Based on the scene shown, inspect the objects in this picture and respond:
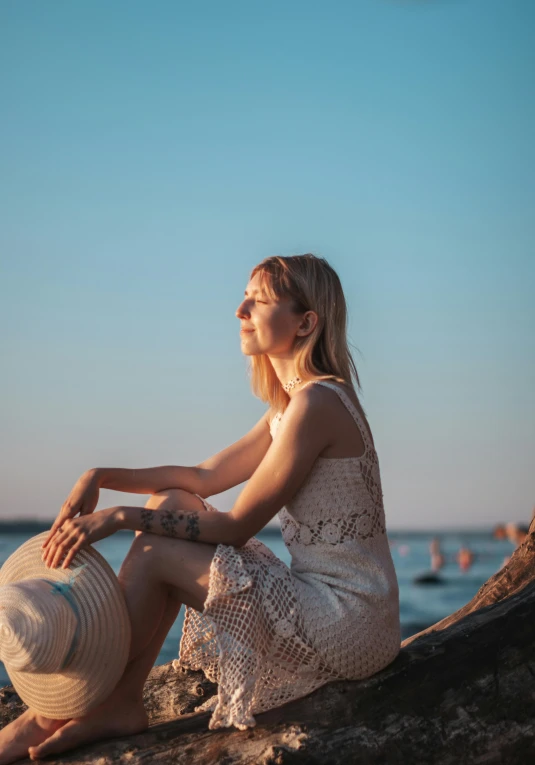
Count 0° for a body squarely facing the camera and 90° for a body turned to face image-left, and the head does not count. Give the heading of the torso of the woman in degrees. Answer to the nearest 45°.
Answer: approximately 90°

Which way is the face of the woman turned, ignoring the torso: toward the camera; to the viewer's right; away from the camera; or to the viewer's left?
to the viewer's left

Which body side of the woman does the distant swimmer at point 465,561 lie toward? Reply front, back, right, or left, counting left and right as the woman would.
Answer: right
